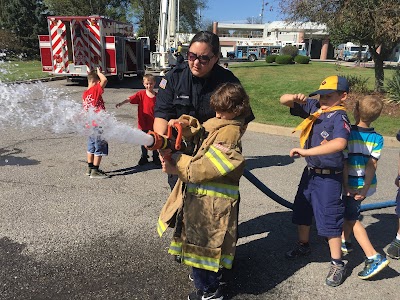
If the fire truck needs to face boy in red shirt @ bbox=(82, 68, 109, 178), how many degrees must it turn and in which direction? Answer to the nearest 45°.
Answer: approximately 135° to its right

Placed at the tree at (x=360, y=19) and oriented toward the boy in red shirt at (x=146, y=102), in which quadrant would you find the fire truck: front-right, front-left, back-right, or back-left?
front-right

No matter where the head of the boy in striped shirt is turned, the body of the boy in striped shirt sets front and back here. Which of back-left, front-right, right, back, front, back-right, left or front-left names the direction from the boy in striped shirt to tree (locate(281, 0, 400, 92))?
front-right

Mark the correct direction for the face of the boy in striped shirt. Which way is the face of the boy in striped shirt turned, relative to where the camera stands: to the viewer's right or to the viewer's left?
to the viewer's left

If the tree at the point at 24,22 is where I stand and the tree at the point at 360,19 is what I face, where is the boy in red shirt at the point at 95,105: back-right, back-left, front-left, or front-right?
front-right

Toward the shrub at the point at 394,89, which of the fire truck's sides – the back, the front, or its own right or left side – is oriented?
right

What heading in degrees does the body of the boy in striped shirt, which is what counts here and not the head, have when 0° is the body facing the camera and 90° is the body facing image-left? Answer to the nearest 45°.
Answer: approximately 135°

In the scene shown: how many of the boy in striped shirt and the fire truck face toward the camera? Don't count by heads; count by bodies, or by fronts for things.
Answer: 0

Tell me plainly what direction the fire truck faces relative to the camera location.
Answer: facing away from the viewer and to the right of the viewer

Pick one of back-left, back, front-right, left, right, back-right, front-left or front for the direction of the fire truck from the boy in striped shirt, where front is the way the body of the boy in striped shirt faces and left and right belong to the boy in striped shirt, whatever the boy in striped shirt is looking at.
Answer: front
